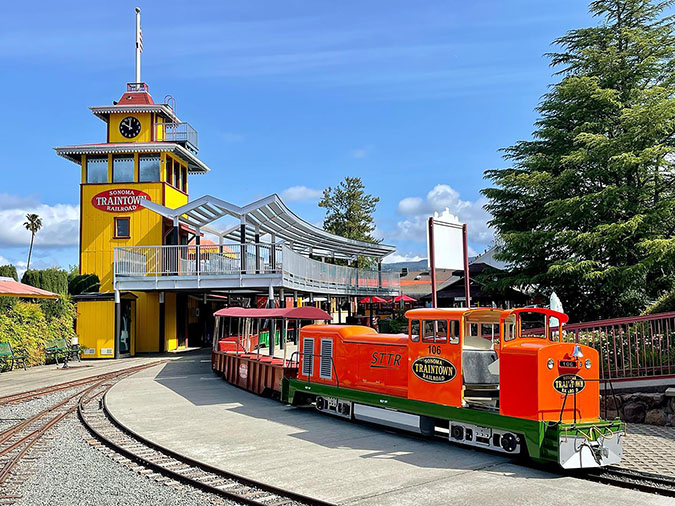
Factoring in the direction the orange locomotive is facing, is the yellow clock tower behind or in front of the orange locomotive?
behind

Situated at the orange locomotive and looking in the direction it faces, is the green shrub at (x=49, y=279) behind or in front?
behind

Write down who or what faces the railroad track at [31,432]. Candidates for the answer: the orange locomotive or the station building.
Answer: the station building

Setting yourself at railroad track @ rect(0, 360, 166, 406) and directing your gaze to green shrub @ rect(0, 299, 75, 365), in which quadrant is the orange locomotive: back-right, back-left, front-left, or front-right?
back-right

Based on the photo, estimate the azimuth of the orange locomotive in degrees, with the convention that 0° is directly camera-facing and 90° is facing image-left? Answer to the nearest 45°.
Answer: approximately 315°

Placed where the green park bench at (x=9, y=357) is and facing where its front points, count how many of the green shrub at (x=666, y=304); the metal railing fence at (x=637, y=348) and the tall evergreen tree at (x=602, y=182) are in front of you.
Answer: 3

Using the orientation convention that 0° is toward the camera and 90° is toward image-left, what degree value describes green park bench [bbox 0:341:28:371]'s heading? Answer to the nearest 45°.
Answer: approximately 315°

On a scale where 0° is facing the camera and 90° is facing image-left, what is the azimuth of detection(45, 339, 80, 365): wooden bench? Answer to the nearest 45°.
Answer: approximately 315°

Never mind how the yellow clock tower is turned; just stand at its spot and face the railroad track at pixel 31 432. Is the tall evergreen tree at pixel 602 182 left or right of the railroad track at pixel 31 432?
left

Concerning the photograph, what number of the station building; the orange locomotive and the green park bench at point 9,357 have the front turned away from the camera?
0

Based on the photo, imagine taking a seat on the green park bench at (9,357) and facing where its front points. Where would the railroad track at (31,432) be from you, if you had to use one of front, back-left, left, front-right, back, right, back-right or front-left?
front-right

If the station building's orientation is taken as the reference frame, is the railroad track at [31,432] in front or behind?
in front

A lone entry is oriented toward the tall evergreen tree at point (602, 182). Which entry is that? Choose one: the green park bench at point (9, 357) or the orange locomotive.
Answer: the green park bench

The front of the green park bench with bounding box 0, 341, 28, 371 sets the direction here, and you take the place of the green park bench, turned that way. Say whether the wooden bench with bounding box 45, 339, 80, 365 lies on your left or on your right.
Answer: on your left

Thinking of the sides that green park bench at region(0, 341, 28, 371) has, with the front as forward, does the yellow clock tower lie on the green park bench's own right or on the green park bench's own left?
on the green park bench's own left

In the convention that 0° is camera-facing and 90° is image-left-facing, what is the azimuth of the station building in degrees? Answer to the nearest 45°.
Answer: approximately 0°
